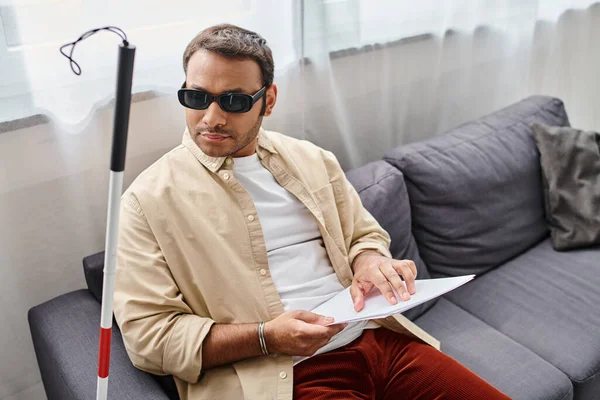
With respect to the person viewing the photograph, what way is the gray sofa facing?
facing the viewer and to the right of the viewer

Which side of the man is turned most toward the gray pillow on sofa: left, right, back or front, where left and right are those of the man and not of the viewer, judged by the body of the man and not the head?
left

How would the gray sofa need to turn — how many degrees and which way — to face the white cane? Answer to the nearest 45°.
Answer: approximately 90° to its right

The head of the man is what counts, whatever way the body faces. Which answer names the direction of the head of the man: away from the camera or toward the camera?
toward the camera
